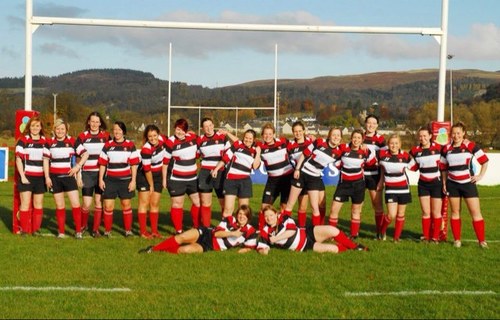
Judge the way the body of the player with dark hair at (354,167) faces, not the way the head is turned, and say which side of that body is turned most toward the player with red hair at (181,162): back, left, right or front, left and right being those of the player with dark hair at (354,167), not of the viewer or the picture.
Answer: right

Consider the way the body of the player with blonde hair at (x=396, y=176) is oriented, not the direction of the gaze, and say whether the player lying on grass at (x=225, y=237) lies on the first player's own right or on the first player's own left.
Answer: on the first player's own right

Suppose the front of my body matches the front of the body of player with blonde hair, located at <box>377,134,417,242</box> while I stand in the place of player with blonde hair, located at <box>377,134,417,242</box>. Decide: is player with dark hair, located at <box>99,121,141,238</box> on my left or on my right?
on my right

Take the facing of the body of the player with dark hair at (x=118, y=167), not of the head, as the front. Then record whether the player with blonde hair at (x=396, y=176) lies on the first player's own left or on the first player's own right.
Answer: on the first player's own left

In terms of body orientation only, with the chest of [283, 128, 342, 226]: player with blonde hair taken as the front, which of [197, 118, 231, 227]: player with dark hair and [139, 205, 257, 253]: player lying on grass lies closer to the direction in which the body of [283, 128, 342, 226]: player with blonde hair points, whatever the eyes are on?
the player lying on grass

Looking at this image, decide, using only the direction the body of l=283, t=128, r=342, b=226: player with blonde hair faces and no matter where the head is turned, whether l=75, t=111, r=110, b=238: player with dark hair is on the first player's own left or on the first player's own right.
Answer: on the first player's own right

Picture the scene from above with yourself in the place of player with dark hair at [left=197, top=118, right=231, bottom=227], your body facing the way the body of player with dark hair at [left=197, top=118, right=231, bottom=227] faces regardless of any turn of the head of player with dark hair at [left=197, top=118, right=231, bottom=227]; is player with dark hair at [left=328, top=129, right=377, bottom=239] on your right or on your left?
on your left

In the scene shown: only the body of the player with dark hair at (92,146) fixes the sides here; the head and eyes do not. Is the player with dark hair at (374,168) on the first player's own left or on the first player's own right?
on the first player's own left

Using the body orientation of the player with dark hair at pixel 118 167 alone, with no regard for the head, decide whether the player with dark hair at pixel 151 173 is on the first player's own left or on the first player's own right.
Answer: on the first player's own left

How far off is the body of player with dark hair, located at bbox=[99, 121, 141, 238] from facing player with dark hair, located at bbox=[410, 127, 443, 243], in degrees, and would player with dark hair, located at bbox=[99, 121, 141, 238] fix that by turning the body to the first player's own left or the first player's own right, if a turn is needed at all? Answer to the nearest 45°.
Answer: approximately 90° to the first player's own left
